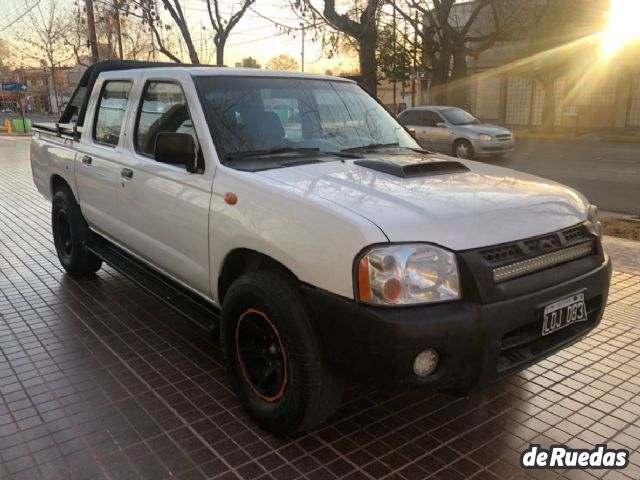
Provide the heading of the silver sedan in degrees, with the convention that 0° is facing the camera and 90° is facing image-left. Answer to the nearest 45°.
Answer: approximately 315°

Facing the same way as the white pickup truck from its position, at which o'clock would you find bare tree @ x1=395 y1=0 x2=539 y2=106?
The bare tree is roughly at 8 o'clock from the white pickup truck.

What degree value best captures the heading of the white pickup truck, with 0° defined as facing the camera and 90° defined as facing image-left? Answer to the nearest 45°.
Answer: approximately 315°

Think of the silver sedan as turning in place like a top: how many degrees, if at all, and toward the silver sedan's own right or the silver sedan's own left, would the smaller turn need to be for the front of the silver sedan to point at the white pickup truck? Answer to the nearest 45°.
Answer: approximately 45° to the silver sedan's own right

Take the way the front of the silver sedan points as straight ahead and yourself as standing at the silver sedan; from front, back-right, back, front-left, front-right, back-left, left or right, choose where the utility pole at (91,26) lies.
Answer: back-right

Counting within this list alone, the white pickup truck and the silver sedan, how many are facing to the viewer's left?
0

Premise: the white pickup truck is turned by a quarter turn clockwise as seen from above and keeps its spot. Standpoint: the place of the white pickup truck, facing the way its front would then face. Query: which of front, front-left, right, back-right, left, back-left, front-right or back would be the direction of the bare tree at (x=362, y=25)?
back-right
